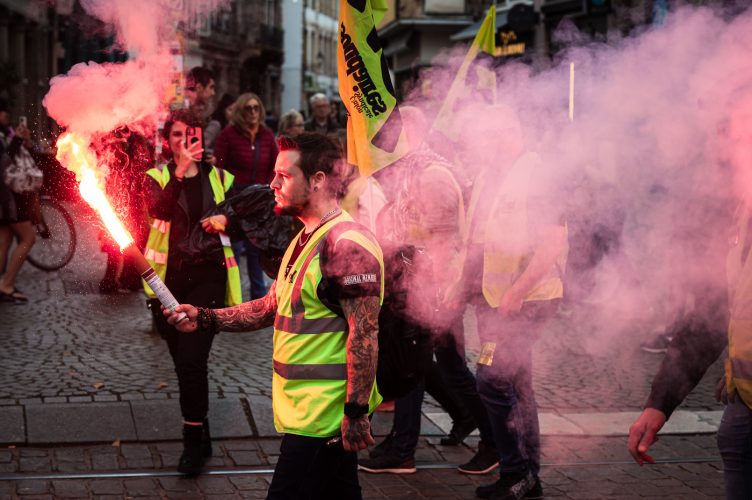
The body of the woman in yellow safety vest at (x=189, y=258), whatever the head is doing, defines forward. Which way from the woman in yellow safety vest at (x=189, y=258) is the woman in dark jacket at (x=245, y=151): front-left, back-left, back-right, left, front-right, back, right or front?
back

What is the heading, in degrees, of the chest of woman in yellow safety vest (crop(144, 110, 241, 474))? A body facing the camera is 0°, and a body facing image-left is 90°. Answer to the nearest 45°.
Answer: approximately 0°

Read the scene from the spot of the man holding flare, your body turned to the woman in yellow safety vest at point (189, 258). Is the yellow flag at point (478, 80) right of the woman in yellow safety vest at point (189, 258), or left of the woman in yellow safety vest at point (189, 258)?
right

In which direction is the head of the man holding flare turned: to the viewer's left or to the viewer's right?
to the viewer's left
